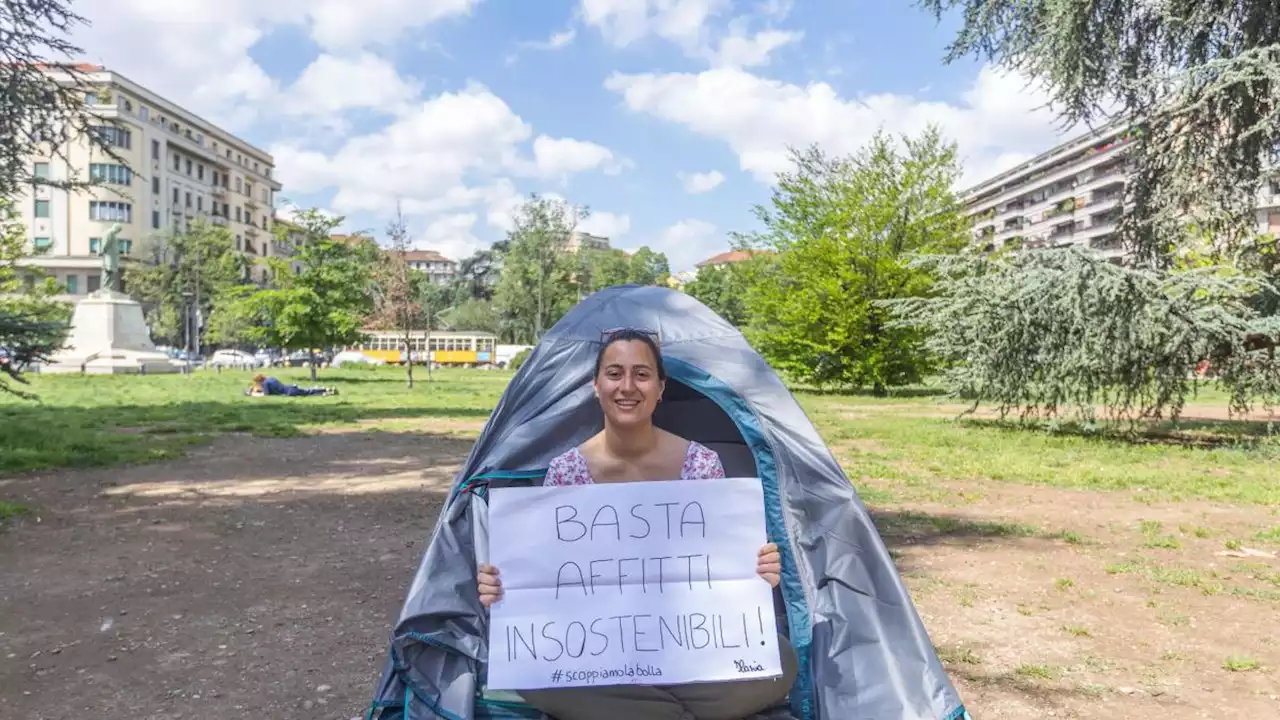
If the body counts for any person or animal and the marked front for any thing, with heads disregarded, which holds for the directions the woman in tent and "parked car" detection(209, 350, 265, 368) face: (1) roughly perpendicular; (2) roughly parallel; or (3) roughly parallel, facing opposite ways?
roughly perpendicular

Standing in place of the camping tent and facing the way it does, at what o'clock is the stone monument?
The stone monument is roughly at 5 o'clock from the camping tent.

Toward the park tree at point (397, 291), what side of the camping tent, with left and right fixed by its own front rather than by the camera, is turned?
back

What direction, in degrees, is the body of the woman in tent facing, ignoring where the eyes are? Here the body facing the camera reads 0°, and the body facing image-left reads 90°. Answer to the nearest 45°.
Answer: approximately 0°
